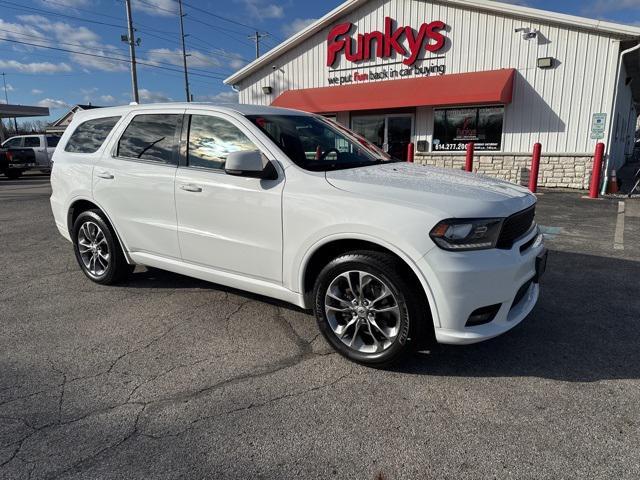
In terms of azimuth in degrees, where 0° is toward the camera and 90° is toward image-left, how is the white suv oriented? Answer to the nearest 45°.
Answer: approximately 315°

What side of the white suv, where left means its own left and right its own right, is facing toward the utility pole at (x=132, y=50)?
back

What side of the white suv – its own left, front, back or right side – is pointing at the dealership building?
left
